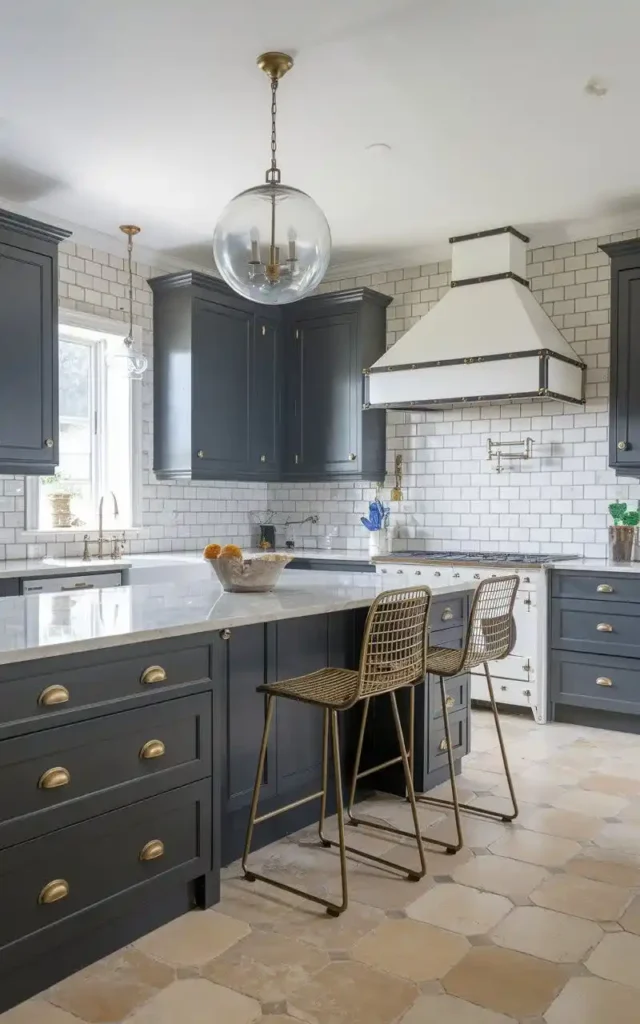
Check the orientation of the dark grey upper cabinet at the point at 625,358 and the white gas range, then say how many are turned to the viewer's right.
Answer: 0

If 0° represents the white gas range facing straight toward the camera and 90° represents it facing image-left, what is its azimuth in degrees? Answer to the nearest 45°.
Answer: approximately 45°

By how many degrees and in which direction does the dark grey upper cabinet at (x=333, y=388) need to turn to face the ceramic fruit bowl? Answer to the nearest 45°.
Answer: approximately 45° to its left

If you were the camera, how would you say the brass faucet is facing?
facing the viewer and to the right of the viewer

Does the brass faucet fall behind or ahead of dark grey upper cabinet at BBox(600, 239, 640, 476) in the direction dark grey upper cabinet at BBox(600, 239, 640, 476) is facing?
ahead

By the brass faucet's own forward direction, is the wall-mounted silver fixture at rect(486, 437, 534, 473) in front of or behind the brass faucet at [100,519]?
in front

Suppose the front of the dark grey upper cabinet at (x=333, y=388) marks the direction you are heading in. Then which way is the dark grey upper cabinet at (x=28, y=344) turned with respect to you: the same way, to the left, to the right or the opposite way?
to the left

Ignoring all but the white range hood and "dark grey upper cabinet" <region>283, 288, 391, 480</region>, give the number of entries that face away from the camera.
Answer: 0

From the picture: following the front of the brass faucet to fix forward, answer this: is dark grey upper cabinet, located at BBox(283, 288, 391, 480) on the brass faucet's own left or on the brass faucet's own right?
on the brass faucet's own left

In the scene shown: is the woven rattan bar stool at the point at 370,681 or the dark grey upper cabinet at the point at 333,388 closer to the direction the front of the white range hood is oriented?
the woven rattan bar stool
